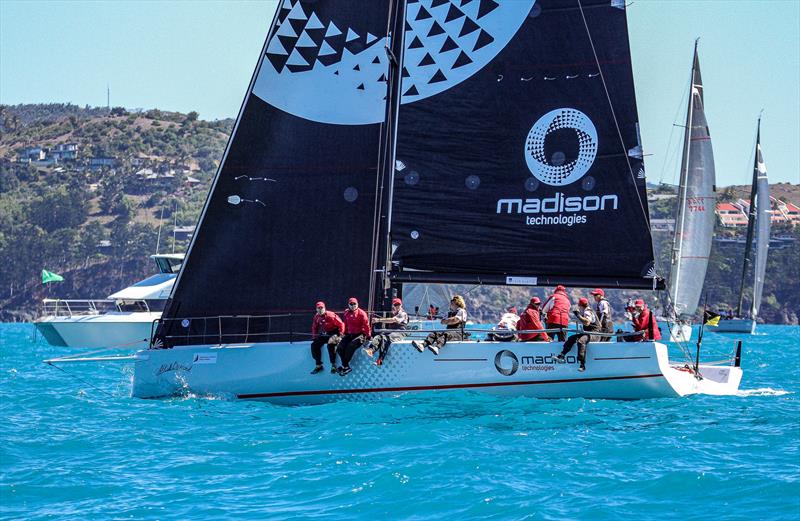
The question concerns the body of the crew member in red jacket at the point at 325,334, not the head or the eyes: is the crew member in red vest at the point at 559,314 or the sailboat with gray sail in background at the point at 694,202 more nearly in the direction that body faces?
the crew member in red vest

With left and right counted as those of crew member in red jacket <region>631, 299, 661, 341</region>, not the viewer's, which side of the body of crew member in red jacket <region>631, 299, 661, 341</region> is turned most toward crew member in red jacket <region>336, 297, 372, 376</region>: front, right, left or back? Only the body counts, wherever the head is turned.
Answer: front

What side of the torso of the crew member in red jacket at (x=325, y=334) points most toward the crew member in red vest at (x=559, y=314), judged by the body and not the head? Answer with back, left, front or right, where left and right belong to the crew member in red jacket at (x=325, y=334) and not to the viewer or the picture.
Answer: left

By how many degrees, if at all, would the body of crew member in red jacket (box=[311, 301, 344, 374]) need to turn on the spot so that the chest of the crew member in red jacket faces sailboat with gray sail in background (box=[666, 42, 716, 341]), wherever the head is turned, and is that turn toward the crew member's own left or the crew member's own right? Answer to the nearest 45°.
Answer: approximately 135° to the crew member's own left

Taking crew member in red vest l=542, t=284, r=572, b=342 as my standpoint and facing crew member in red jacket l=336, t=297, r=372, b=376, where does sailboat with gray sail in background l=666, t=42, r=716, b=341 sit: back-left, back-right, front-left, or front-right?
back-right

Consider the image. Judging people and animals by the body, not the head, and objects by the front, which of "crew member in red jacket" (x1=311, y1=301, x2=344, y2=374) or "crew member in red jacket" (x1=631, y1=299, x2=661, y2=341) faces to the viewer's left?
"crew member in red jacket" (x1=631, y1=299, x2=661, y2=341)

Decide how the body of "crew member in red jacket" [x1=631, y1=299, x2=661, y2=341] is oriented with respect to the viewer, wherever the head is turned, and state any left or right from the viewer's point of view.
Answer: facing to the left of the viewer
